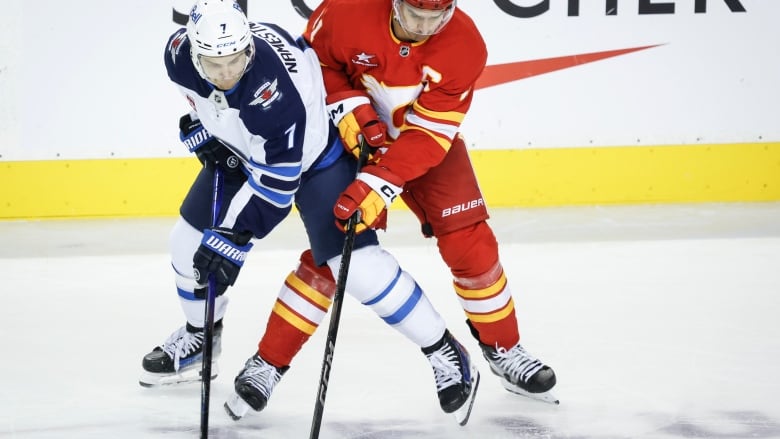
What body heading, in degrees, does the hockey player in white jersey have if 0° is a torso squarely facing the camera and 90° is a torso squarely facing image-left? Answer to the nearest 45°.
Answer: approximately 45°

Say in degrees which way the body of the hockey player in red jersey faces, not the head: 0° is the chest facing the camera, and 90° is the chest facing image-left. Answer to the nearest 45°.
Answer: approximately 0°
